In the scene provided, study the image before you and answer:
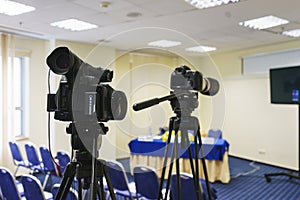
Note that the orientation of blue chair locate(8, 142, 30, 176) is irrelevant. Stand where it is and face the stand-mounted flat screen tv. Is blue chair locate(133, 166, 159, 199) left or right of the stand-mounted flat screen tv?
right

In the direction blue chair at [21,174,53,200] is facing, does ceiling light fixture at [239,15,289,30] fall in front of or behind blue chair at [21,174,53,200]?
in front

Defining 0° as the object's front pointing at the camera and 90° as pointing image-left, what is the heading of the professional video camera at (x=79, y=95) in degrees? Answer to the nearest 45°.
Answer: approximately 225°

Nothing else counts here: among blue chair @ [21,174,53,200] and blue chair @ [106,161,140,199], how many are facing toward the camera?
0

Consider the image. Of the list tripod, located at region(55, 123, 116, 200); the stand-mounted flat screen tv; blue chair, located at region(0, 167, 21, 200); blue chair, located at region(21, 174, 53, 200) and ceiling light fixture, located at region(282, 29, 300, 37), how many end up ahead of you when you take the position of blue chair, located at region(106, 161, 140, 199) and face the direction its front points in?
2

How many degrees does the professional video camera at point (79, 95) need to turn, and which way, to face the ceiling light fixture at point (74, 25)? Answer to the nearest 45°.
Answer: approximately 45° to its left

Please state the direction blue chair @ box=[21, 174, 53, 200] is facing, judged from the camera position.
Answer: facing away from the viewer and to the right of the viewer

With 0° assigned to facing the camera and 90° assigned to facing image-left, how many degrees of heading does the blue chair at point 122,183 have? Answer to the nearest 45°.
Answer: approximately 225°

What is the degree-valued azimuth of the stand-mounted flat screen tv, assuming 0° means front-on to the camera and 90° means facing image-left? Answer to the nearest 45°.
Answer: approximately 45°

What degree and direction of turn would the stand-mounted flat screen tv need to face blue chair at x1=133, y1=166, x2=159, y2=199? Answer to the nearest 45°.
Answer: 0° — it already faces it

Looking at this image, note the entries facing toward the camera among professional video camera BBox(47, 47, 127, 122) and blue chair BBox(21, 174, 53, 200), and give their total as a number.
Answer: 0

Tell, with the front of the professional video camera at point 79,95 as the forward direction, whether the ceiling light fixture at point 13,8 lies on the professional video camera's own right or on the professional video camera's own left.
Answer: on the professional video camera's own left

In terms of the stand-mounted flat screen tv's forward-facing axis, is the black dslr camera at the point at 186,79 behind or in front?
in front

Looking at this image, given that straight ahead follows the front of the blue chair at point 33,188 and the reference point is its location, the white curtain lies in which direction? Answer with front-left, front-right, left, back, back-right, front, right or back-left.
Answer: front-left
